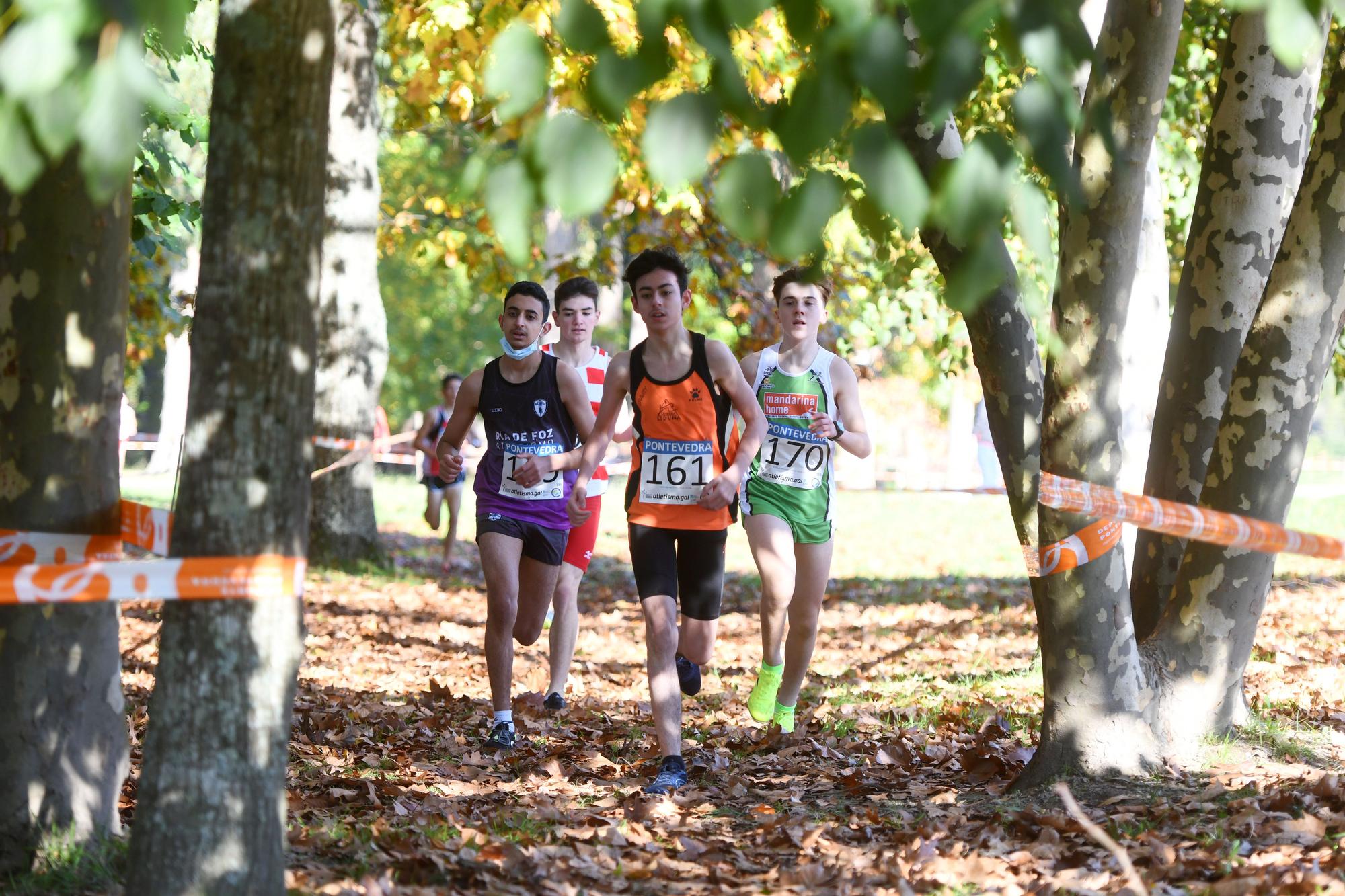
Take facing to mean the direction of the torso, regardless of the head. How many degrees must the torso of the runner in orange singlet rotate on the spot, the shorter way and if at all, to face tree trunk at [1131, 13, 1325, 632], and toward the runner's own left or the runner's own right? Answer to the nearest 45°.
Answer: approximately 90° to the runner's own left

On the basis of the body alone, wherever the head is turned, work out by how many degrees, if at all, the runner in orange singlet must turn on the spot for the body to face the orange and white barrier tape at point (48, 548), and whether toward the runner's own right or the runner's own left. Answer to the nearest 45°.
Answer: approximately 45° to the runner's own right

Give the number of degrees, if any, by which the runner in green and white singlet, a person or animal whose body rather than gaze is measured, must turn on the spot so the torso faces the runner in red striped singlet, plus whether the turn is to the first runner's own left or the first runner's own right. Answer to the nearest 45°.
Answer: approximately 135° to the first runner's own right

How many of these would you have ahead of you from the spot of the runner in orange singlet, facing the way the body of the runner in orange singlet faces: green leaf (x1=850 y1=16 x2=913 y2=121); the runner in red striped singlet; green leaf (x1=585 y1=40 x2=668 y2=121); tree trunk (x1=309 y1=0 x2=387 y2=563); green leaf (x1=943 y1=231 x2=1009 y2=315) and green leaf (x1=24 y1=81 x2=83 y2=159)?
4

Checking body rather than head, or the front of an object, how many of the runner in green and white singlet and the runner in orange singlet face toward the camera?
2

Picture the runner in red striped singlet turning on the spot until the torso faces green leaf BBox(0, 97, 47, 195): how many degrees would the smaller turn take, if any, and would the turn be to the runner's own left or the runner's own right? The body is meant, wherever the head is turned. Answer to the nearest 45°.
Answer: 0° — they already face it

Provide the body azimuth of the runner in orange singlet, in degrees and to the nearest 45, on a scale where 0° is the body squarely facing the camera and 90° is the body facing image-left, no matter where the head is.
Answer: approximately 0°
